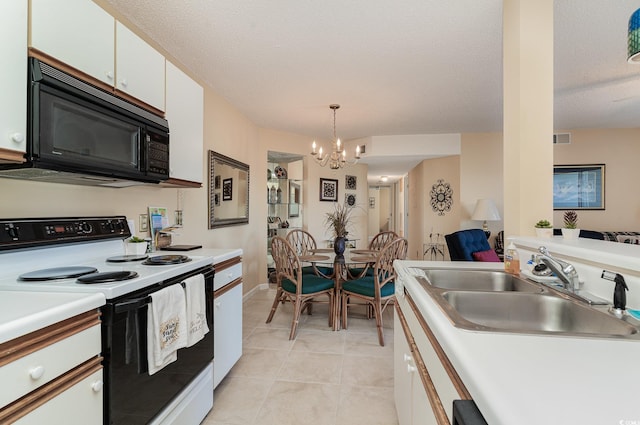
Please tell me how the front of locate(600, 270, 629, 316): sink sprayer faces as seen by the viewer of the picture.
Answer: facing to the left of the viewer

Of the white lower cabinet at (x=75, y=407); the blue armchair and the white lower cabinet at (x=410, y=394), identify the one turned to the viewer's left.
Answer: the white lower cabinet at (x=410, y=394)

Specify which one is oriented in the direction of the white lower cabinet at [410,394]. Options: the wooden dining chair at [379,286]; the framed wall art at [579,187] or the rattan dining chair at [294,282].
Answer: the framed wall art

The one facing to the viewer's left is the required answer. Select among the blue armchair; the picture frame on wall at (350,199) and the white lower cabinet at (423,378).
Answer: the white lower cabinet

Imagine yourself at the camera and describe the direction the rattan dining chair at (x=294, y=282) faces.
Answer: facing away from the viewer and to the right of the viewer

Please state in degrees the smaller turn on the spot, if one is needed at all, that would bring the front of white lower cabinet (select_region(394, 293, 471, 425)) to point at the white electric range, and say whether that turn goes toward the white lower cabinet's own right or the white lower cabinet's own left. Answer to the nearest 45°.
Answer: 0° — it already faces it

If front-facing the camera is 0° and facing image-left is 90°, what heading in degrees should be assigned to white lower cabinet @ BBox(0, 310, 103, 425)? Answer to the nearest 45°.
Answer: approximately 315°

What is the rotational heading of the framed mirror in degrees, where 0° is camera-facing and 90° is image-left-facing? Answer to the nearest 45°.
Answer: approximately 315°

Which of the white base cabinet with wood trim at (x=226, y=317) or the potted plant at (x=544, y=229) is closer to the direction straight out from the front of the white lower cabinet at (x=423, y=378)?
the white base cabinet with wood trim
